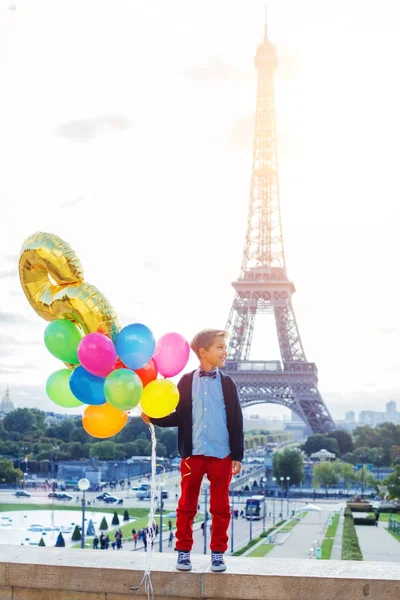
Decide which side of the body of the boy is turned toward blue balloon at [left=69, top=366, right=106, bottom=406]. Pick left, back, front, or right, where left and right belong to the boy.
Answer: right

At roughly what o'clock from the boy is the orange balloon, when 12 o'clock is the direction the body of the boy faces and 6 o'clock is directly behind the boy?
The orange balloon is roughly at 3 o'clock from the boy.

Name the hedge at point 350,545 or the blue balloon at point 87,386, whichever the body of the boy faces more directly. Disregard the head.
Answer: the blue balloon

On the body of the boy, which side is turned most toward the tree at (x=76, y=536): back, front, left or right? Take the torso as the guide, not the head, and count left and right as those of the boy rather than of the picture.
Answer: back

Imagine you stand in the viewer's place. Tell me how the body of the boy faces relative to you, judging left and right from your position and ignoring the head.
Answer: facing the viewer

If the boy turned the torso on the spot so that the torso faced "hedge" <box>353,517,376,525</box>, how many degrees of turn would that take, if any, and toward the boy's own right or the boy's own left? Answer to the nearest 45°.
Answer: approximately 180°

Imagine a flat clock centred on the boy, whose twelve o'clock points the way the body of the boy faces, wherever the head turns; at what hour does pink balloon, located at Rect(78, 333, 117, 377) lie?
The pink balloon is roughly at 2 o'clock from the boy.

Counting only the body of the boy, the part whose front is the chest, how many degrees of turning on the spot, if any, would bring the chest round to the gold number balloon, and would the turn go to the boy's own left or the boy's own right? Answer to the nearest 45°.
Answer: approximately 90° to the boy's own right

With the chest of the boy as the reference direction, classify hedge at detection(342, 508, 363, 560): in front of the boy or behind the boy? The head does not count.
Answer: behind

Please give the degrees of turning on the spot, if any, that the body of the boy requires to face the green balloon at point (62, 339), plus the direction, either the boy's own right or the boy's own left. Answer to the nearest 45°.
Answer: approximately 90° to the boy's own right

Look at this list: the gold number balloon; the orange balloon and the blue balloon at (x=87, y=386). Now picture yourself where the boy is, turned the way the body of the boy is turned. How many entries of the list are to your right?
3
